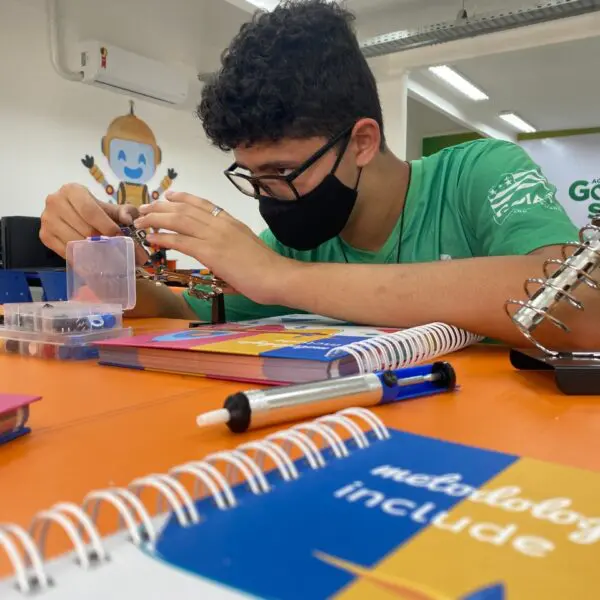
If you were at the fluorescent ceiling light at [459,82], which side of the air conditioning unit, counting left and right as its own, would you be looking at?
left

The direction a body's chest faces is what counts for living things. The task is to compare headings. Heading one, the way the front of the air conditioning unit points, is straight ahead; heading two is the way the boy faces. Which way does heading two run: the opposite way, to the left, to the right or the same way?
to the right

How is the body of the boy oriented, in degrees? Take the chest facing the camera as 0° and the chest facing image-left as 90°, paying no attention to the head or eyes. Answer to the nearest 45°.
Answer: approximately 45°

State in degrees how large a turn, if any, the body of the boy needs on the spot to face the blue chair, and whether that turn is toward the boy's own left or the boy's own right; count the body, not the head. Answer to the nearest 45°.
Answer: approximately 90° to the boy's own right

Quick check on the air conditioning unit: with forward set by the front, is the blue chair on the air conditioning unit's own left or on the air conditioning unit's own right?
on the air conditioning unit's own right

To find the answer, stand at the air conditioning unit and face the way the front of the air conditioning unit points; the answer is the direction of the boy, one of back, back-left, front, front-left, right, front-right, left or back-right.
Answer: front-right

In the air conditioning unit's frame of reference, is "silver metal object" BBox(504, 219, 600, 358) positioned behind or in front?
in front

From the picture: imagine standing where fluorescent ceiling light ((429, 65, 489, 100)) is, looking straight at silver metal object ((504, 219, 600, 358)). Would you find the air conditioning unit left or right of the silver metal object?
right

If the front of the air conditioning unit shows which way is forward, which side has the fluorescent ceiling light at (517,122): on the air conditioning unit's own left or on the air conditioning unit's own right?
on the air conditioning unit's own left
